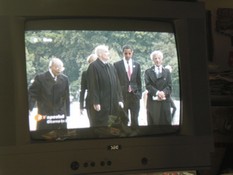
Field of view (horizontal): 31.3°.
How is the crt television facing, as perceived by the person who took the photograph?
facing the viewer
